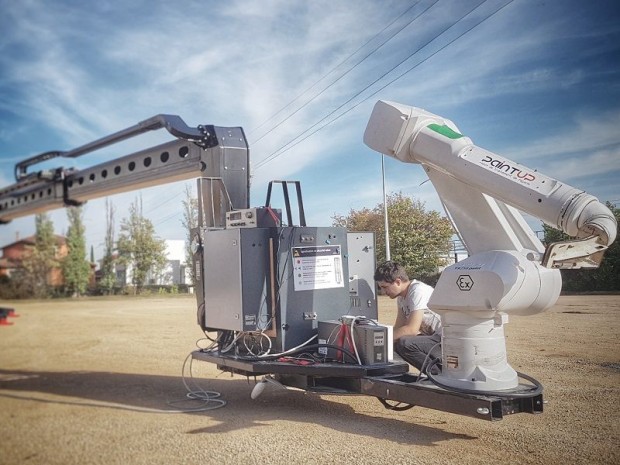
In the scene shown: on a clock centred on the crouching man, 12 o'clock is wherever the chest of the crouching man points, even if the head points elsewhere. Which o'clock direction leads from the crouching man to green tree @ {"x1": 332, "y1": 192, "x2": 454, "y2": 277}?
The green tree is roughly at 3 o'clock from the crouching man.

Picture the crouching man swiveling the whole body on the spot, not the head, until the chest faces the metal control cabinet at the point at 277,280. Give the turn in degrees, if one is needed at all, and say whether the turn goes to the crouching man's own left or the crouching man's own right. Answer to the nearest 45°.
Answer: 0° — they already face it

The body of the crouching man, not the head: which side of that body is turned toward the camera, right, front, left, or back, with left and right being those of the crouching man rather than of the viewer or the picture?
left

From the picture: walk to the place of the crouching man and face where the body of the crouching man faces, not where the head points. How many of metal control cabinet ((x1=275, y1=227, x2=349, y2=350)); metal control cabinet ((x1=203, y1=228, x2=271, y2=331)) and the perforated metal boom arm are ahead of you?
3

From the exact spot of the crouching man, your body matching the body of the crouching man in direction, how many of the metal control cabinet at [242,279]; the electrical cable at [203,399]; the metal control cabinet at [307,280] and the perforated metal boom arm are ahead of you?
4

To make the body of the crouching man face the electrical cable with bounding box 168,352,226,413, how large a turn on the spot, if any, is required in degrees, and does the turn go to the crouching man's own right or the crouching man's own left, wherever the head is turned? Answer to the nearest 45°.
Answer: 0° — they already face it
